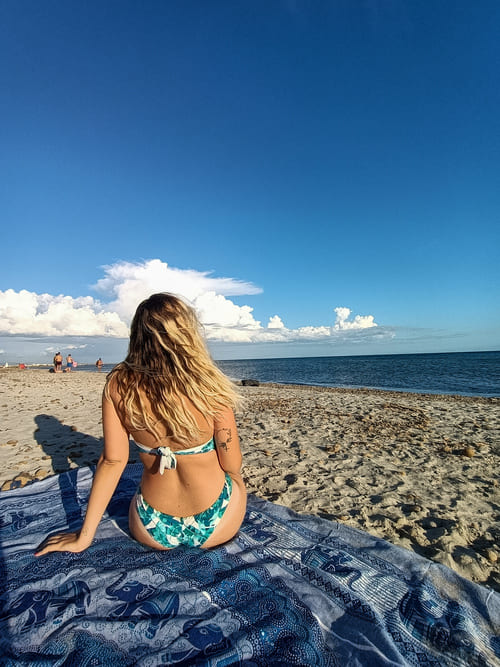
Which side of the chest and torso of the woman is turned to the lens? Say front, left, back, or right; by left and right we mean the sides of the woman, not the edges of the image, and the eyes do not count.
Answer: back

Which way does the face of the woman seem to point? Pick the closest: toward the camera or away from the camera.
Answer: away from the camera
